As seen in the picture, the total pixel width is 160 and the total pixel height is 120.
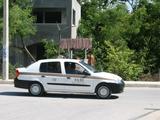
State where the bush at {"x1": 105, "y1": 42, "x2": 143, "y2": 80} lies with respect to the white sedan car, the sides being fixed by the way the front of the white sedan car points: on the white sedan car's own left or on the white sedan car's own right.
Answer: on the white sedan car's own left

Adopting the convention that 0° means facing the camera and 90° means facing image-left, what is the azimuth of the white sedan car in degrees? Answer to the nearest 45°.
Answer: approximately 270°
